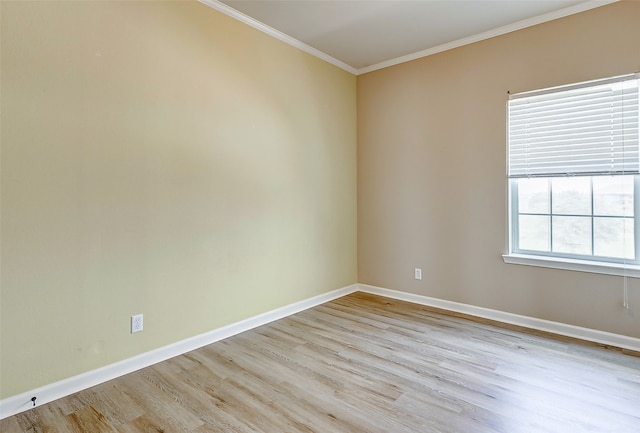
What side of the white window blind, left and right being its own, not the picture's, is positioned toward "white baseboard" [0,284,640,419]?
front

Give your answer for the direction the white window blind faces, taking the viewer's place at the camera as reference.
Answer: facing the viewer and to the left of the viewer

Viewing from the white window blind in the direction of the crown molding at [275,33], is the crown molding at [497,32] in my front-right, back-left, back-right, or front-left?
front-right

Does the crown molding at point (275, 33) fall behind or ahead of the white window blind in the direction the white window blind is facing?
ahead
